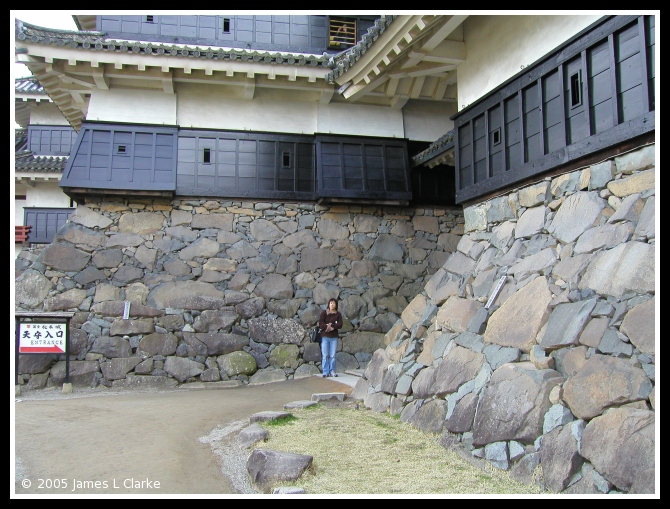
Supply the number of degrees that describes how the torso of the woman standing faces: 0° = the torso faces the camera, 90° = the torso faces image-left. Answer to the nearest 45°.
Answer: approximately 0°

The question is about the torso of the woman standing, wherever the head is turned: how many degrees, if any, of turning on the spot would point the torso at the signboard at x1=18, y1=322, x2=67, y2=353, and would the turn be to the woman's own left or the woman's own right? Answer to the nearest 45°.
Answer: approximately 90° to the woman's own right

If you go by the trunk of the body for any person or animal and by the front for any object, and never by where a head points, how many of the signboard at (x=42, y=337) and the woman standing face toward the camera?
2

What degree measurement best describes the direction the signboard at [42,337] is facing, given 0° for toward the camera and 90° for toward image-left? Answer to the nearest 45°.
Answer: approximately 0°

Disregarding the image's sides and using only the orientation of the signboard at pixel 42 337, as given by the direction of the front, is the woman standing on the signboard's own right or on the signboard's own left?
on the signboard's own left
